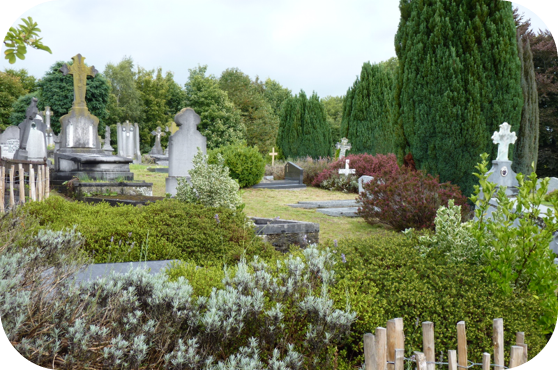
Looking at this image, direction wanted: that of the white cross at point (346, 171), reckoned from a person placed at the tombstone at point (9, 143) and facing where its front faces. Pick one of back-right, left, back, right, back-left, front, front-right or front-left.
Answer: front-left

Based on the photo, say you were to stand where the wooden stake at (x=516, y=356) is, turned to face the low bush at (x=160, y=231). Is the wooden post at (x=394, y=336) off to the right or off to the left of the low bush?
left

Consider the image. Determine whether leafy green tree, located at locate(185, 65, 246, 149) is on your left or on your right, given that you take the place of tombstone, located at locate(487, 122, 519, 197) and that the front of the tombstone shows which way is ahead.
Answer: on your right

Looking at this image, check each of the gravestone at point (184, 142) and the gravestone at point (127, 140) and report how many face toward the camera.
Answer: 2

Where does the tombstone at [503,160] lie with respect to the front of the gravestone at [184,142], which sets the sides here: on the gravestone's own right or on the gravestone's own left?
on the gravestone's own left

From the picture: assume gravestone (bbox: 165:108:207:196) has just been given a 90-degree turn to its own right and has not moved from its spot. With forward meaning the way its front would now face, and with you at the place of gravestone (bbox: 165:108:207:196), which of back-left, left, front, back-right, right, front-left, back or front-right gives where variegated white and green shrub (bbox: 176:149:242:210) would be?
left

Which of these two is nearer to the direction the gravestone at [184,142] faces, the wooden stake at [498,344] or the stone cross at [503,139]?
the wooden stake

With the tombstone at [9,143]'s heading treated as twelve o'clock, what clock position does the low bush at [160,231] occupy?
The low bush is roughly at 12 o'clock from the tombstone.

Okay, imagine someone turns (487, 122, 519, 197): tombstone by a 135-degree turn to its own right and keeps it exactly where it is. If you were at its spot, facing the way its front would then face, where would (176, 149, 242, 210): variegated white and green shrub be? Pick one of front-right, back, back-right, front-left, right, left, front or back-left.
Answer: left

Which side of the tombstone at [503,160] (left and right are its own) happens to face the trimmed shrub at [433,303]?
front

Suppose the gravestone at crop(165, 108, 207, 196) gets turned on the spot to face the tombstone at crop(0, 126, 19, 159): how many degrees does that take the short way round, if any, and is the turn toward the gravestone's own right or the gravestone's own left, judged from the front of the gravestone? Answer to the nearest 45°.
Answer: approximately 135° to the gravestone's own right
